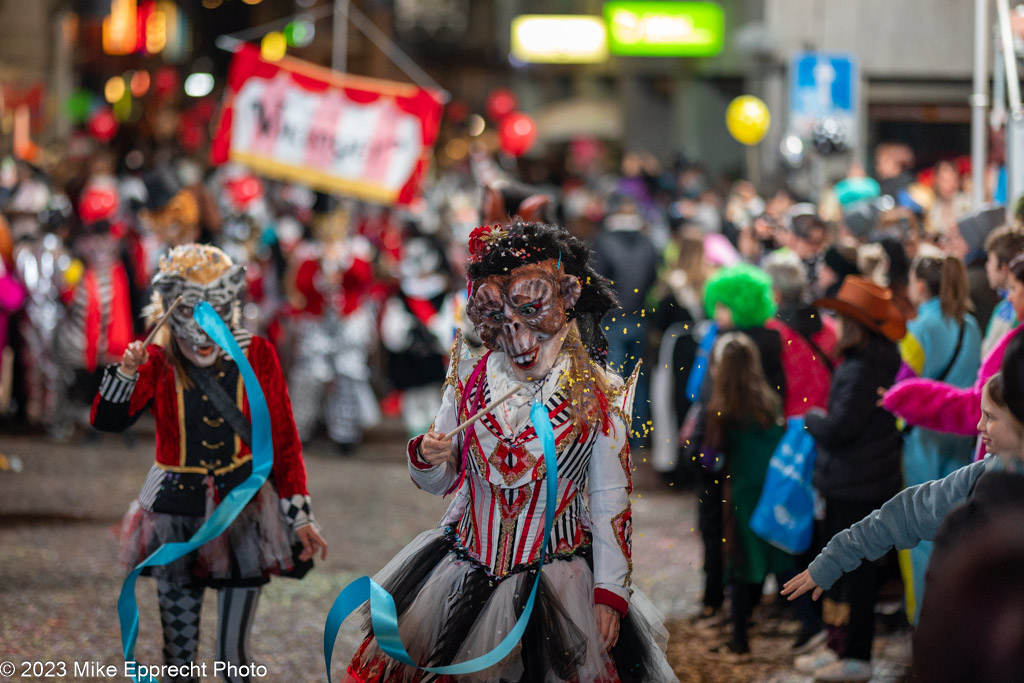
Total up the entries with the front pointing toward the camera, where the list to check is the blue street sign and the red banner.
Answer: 2

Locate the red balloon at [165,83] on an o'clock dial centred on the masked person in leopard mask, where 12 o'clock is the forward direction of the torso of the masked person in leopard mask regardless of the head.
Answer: The red balloon is roughly at 6 o'clock from the masked person in leopard mask.

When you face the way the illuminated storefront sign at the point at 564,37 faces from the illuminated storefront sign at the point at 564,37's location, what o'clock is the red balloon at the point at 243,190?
The red balloon is roughly at 1 o'clock from the illuminated storefront sign.

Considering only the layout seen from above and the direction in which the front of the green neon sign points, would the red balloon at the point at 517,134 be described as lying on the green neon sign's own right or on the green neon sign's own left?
on the green neon sign's own right

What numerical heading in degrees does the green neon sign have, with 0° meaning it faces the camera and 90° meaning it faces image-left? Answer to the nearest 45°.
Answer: approximately 0°

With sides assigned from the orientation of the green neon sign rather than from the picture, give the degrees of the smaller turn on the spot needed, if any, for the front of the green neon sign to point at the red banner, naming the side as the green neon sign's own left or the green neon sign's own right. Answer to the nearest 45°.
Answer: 0° — it already faces it

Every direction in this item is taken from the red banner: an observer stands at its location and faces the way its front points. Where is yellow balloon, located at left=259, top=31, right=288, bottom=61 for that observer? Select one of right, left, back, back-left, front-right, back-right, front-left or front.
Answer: back

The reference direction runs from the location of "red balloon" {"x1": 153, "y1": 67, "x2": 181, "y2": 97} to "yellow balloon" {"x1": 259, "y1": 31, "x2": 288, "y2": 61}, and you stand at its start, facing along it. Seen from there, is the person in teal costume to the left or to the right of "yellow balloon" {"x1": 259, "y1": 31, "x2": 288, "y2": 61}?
right
